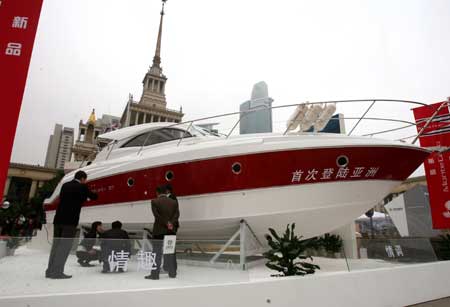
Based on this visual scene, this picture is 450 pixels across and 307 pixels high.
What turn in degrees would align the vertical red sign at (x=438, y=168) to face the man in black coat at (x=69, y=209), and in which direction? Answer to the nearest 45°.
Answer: approximately 45° to its right

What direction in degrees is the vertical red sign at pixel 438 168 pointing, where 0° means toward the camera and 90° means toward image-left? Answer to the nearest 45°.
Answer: approximately 0°

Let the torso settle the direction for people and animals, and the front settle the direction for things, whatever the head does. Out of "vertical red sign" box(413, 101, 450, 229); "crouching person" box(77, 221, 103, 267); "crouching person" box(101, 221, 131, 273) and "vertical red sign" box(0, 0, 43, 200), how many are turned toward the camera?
2

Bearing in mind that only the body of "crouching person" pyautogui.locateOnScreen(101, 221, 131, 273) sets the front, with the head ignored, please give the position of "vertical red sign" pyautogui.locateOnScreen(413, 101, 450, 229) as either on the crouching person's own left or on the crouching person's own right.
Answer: on the crouching person's own right

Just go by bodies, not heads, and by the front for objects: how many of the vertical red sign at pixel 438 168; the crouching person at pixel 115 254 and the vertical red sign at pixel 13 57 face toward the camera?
2

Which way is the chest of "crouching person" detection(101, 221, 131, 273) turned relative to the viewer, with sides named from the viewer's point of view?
facing away from the viewer

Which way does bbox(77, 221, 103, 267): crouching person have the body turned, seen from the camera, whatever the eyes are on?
to the viewer's right

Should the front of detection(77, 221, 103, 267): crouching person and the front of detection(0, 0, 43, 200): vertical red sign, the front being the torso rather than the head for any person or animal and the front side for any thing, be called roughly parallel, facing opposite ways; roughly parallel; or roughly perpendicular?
roughly perpendicular

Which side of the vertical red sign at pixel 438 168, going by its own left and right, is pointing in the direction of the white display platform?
front

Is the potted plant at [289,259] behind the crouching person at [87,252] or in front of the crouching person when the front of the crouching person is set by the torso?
in front
